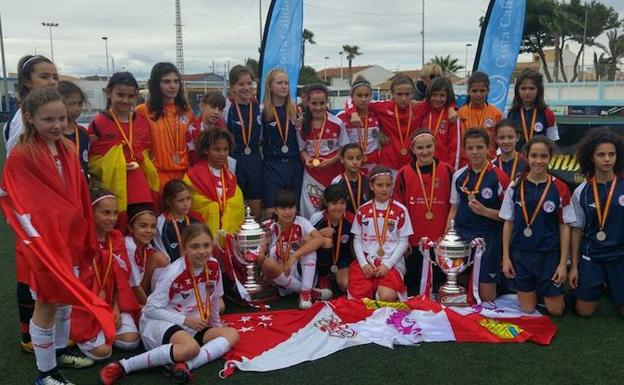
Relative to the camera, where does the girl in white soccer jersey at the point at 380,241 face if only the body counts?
toward the camera

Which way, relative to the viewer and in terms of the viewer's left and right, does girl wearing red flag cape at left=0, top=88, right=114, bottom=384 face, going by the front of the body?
facing the viewer and to the right of the viewer

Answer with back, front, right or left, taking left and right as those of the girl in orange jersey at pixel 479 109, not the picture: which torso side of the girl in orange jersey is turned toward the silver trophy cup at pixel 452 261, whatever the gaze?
front

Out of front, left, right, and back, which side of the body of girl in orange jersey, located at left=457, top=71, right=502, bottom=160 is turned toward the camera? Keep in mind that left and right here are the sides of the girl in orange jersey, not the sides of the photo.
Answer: front

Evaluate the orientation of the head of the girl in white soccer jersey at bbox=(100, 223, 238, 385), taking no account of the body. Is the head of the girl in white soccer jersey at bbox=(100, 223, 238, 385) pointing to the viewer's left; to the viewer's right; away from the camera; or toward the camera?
toward the camera

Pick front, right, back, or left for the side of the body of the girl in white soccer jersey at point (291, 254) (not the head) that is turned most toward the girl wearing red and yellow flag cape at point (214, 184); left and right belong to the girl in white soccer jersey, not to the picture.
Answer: right

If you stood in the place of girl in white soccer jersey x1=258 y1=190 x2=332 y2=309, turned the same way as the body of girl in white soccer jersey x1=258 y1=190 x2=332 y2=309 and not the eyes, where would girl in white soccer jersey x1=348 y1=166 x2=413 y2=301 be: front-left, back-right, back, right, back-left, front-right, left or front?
left

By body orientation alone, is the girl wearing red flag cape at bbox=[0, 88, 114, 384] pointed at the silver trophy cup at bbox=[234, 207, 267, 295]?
no

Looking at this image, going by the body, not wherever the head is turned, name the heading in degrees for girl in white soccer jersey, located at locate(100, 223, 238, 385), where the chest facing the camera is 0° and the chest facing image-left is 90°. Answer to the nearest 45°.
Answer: approximately 315°

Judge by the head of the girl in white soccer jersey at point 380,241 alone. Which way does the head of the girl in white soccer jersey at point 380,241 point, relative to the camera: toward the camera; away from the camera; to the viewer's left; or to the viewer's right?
toward the camera

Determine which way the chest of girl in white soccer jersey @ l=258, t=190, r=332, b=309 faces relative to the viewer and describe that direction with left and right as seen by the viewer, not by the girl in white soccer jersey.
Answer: facing the viewer

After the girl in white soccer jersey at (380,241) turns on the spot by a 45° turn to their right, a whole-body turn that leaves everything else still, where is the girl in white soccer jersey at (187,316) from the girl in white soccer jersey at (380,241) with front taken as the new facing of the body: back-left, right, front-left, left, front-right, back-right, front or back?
front

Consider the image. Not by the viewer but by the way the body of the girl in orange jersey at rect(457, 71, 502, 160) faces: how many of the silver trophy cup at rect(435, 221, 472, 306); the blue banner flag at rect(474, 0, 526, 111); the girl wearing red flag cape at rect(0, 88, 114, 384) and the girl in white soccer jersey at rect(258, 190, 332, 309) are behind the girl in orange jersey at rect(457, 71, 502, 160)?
1

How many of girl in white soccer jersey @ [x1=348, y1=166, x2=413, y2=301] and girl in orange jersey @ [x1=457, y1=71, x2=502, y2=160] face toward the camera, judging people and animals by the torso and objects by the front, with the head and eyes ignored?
2

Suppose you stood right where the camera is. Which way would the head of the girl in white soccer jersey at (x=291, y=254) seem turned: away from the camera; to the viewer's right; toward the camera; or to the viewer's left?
toward the camera

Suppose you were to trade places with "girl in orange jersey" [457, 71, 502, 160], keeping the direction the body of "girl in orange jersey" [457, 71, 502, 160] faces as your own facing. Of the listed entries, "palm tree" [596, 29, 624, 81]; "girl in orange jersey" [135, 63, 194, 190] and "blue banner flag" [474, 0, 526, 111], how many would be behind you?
2

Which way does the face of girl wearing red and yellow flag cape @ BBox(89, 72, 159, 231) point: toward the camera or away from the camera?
toward the camera

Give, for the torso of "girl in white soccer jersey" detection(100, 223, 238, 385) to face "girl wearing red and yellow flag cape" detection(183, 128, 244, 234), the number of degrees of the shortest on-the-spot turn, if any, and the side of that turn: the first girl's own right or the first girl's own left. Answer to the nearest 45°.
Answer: approximately 135° to the first girl's own left
